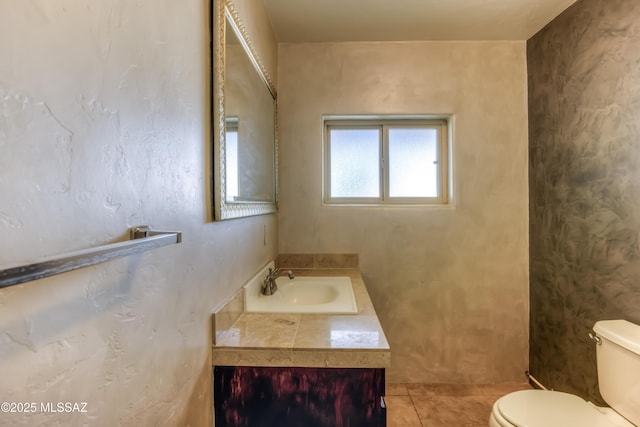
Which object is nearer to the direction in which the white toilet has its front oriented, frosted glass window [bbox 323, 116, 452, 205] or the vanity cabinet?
the vanity cabinet

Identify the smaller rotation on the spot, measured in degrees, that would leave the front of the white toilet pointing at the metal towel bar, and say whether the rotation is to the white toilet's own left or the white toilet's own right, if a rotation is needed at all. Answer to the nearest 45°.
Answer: approximately 45° to the white toilet's own left

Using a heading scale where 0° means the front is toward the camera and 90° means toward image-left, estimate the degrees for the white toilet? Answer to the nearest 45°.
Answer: approximately 45°

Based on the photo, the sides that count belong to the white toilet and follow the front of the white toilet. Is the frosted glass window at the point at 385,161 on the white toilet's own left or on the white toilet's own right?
on the white toilet's own right

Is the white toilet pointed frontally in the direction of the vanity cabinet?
yes

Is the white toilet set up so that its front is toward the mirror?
yes
